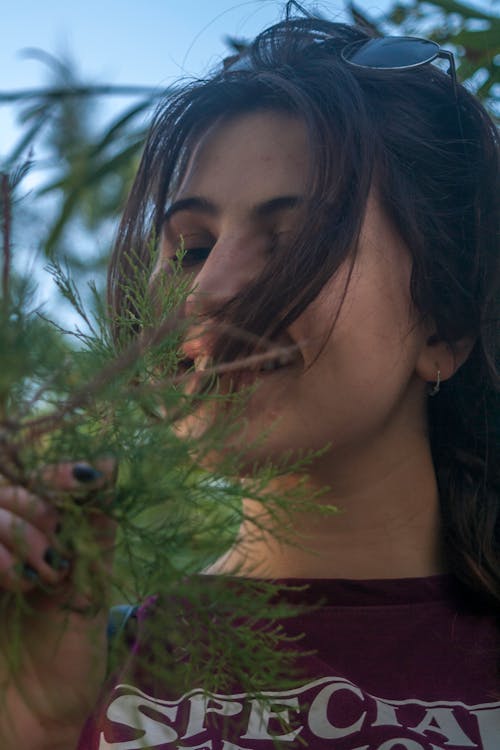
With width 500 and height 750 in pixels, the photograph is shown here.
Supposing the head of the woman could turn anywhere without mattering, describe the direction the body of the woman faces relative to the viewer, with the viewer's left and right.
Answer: facing the viewer and to the left of the viewer

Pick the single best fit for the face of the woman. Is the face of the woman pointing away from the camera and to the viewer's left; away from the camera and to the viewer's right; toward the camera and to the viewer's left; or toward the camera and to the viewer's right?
toward the camera and to the viewer's left
